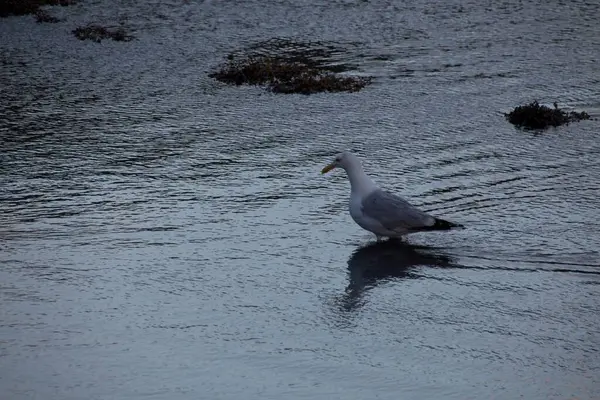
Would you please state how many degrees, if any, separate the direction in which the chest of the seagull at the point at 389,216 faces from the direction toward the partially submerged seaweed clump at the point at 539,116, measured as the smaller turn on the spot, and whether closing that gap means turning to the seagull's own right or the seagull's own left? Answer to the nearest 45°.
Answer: approximately 135° to the seagull's own right

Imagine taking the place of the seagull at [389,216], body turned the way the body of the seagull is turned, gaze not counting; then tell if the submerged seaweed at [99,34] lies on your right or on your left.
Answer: on your right

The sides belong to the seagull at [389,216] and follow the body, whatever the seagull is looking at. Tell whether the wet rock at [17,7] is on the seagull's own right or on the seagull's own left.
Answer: on the seagull's own right

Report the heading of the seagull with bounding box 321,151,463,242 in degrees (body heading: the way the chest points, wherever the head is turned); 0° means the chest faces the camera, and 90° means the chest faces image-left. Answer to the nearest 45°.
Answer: approximately 90°

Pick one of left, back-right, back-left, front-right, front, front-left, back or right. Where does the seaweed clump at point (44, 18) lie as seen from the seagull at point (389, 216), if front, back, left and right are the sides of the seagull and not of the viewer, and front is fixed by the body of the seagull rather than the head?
front-right
